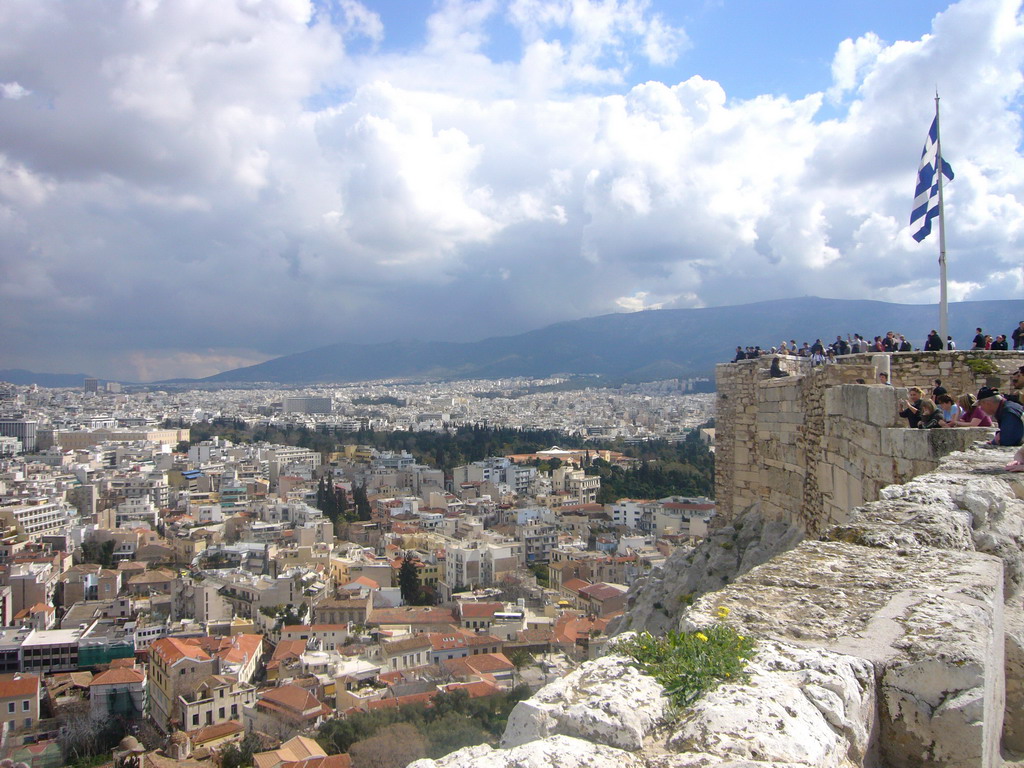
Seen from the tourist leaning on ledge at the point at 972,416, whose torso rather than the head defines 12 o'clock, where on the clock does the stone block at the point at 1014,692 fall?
The stone block is roughly at 9 o'clock from the tourist leaning on ledge.

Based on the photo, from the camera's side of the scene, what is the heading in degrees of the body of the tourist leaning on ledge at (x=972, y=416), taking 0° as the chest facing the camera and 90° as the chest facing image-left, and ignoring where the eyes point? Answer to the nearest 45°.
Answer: approximately 90°

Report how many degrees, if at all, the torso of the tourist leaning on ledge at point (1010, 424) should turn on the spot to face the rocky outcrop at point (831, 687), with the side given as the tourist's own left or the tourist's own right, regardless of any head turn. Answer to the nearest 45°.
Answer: approximately 90° to the tourist's own left

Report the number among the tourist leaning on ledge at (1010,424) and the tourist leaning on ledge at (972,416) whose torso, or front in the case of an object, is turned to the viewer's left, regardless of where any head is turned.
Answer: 2

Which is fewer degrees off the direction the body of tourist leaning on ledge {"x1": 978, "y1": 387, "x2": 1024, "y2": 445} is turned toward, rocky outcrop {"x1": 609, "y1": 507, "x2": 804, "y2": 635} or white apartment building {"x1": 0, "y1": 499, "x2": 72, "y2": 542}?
the white apartment building

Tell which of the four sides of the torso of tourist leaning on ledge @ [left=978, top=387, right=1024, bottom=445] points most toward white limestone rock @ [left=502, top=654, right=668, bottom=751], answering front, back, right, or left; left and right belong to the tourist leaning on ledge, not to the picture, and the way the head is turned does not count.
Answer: left

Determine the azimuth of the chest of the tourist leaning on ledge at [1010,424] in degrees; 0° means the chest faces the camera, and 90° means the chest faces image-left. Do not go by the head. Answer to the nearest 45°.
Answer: approximately 90°
